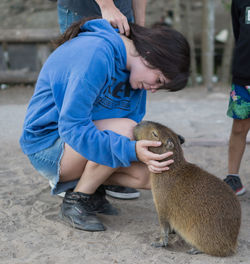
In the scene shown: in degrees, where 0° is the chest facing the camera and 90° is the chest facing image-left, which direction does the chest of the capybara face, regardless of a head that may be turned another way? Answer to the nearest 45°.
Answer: approximately 90°

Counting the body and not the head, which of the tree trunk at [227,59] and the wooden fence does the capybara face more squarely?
the wooden fence

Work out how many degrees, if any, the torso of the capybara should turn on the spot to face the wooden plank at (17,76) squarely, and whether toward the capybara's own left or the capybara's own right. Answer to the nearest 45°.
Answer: approximately 45° to the capybara's own right

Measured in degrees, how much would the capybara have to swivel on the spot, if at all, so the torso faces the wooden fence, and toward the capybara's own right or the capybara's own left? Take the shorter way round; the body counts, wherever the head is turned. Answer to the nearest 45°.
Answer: approximately 45° to the capybara's own right

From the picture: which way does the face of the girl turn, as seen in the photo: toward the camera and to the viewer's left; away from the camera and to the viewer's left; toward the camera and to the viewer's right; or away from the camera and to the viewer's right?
toward the camera and to the viewer's right

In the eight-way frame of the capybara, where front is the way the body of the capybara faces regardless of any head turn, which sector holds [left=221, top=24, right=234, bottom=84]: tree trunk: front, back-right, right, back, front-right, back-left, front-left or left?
right

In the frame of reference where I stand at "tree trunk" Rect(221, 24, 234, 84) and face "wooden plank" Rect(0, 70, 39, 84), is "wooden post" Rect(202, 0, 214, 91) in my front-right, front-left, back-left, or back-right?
front-left

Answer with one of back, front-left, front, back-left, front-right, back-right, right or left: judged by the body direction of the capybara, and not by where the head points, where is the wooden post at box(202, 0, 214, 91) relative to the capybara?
right

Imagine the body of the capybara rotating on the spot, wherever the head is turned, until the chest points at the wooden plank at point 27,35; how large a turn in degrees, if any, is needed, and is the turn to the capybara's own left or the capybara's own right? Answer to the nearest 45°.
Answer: approximately 45° to the capybara's own right
